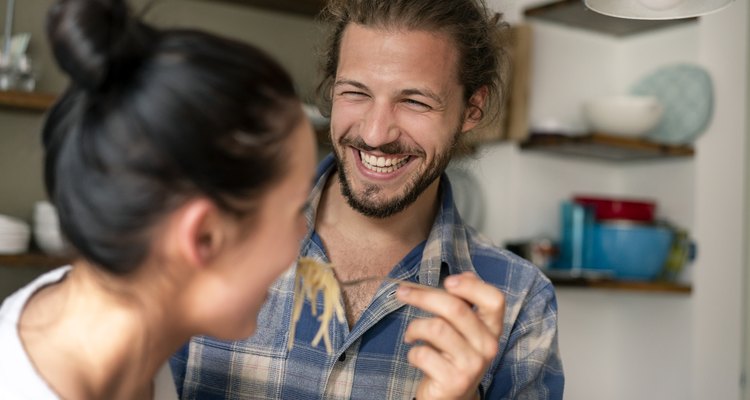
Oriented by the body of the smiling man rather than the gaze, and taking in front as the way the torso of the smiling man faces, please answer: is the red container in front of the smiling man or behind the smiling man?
behind

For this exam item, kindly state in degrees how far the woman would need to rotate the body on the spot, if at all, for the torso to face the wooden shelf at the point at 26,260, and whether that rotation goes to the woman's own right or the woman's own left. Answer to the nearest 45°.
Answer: approximately 45° to the woman's own left

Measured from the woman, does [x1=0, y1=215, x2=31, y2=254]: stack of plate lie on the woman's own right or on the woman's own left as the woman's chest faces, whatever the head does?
on the woman's own left

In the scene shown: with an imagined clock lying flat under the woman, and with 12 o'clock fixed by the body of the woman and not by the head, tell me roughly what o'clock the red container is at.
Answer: The red container is roughly at 12 o'clock from the woman.

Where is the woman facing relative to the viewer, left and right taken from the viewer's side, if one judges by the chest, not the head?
facing away from the viewer and to the right of the viewer

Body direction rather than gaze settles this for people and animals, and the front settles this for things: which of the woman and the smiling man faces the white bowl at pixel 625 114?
the woman

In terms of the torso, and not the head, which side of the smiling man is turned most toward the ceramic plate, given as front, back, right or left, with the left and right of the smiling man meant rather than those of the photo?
back

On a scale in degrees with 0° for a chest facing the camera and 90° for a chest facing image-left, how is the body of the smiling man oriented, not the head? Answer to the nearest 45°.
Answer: approximately 45°

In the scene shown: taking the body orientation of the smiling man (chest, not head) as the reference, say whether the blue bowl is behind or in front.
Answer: behind

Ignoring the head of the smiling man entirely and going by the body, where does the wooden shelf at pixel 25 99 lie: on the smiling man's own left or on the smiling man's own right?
on the smiling man's own right

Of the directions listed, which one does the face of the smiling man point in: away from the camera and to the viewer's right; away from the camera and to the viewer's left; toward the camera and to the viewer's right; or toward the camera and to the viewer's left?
toward the camera and to the viewer's left

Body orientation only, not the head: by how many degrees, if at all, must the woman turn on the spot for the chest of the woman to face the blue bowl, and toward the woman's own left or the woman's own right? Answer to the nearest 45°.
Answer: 0° — they already face it

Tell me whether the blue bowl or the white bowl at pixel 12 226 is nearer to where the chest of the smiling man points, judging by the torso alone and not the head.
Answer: the white bowl

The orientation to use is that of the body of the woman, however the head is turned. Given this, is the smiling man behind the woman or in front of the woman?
in front

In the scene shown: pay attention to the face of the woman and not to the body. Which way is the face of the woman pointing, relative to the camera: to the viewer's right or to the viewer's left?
to the viewer's right
